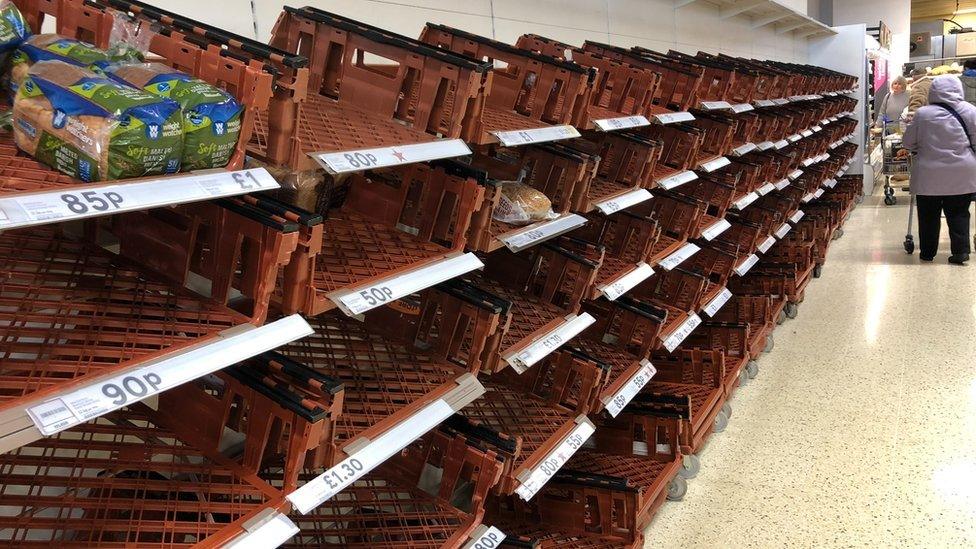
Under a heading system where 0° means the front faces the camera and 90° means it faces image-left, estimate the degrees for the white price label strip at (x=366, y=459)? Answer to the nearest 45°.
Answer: approximately 315°

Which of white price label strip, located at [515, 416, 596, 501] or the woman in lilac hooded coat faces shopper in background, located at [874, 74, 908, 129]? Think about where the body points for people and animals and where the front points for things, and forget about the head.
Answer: the woman in lilac hooded coat

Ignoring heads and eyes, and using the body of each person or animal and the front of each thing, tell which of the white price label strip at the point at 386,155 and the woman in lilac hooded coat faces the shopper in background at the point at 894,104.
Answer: the woman in lilac hooded coat

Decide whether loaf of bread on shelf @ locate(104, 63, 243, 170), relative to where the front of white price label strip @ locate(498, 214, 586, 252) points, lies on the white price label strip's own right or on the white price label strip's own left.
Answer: on the white price label strip's own right

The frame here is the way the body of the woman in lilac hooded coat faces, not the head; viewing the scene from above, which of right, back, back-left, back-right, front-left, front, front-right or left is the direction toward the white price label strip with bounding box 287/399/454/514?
back

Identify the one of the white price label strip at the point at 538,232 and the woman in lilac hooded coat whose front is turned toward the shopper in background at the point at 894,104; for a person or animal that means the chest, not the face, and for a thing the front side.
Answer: the woman in lilac hooded coat

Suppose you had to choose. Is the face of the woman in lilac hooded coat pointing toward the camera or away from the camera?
away from the camera

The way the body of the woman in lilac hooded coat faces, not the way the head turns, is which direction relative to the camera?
away from the camera
